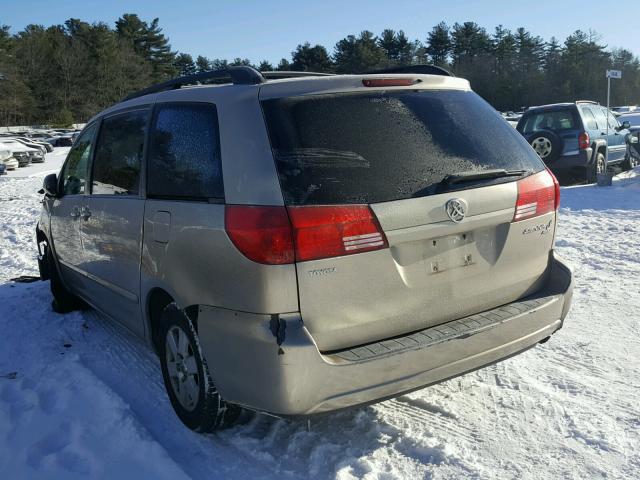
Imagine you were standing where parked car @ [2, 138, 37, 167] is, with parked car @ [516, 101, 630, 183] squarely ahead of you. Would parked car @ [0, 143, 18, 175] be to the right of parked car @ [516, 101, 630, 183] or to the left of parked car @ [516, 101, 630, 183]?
right

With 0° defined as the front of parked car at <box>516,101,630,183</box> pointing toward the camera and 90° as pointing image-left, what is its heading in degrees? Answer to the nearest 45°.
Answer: approximately 225°

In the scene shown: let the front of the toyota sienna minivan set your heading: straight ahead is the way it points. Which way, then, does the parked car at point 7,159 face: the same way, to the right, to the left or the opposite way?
the opposite way

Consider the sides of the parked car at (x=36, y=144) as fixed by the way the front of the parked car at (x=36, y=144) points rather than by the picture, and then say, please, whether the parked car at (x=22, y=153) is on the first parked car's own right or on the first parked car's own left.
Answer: on the first parked car's own right

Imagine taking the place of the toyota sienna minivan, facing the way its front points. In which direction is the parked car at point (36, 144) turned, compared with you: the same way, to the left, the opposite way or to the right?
the opposite way

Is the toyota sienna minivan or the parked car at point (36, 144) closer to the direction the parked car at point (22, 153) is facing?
the toyota sienna minivan

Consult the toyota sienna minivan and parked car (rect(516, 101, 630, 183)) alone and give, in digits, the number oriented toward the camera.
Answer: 0

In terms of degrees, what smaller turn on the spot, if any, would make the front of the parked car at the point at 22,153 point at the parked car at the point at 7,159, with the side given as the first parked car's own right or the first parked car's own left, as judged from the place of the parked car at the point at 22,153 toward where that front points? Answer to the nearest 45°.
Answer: approximately 45° to the first parked car's own right

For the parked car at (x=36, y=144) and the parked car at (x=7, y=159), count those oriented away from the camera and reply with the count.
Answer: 0
